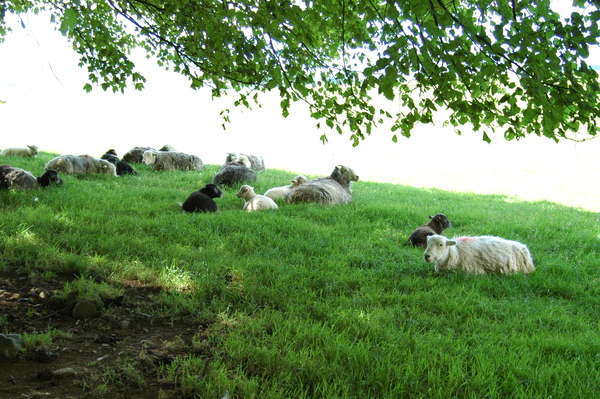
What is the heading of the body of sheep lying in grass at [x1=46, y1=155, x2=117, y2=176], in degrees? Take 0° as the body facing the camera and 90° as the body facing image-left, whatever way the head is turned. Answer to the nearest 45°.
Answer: approximately 270°

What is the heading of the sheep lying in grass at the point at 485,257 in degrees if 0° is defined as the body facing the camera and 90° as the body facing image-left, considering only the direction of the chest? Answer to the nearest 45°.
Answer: approximately 90°

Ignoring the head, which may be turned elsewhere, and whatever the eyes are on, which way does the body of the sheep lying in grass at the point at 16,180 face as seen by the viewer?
to the viewer's right

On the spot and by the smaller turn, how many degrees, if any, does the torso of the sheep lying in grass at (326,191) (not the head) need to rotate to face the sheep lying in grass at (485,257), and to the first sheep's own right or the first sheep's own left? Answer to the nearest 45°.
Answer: approximately 45° to the first sheep's own right

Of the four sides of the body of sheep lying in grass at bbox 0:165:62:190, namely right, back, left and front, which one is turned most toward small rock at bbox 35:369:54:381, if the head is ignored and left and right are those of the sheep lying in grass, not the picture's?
right

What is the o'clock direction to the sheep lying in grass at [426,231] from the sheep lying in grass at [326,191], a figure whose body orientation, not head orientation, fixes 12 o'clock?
the sheep lying in grass at [426,231] is roughly at 2 o'clock from the sheep lying in grass at [326,191].

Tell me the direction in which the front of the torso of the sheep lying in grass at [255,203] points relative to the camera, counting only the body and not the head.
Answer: to the viewer's left

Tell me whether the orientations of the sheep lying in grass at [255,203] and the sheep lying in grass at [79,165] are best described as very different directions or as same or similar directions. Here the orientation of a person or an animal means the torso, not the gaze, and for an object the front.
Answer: very different directions

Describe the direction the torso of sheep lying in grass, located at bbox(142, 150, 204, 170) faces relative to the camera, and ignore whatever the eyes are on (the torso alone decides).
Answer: to the viewer's left

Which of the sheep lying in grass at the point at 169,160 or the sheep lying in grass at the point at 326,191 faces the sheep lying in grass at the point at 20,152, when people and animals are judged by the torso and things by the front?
the sheep lying in grass at the point at 169,160

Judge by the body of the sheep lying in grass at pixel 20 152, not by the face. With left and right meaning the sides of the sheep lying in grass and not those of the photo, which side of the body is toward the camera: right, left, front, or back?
right

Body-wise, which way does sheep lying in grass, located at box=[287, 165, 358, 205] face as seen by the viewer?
to the viewer's right
